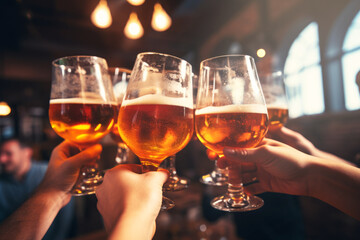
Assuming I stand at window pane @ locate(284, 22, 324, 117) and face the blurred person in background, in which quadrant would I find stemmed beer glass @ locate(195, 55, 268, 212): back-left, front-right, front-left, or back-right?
front-left

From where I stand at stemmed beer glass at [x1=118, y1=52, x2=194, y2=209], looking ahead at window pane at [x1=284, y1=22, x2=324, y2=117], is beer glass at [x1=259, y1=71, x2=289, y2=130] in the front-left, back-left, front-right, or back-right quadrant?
front-right

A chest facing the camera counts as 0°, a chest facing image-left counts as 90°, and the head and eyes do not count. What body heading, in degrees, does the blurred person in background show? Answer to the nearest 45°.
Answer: approximately 45°

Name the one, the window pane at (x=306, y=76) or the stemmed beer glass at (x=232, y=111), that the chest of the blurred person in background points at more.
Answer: the stemmed beer glass

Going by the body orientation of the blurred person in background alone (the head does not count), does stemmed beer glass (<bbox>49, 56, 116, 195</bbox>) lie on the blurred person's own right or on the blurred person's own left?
on the blurred person's own left

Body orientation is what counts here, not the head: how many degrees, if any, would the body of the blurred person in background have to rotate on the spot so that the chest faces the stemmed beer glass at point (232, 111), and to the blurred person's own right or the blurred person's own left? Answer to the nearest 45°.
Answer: approximately 45° to the blurred person's own left

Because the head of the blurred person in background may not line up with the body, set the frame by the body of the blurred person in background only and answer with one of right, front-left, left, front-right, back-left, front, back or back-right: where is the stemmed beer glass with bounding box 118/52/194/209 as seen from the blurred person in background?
front-left

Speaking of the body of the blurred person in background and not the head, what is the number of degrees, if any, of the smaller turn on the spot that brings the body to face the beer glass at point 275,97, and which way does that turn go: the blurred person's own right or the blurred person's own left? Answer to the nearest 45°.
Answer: approximately 45° to the blurred person's own left
